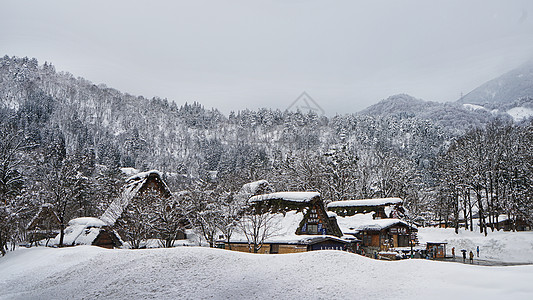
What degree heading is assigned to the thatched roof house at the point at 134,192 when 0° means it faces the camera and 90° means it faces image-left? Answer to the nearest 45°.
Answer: approximately 315°

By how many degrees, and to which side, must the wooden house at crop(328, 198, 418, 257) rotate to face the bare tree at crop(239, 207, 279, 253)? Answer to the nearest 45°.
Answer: approximately 90° to its right

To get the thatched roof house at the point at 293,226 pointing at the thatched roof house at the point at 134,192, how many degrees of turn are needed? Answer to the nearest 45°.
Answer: approximately 135° to its right

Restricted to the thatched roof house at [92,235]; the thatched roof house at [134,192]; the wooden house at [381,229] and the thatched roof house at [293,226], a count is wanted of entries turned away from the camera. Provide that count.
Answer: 0

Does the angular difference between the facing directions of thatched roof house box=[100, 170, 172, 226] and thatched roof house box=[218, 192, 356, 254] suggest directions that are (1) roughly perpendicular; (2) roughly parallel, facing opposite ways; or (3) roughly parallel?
roughly parallel

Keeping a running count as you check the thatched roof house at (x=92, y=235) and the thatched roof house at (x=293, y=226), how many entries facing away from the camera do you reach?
0

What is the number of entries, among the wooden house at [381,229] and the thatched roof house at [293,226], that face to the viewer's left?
0

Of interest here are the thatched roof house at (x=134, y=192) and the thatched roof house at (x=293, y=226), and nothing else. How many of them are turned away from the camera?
0

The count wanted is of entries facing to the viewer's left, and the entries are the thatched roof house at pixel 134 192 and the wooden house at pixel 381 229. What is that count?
0

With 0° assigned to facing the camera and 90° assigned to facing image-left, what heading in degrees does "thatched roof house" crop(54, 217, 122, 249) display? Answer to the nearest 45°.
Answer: approximately 315°

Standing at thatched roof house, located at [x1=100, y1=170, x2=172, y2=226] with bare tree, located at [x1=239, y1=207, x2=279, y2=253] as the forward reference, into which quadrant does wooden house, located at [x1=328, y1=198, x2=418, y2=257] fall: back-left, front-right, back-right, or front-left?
front-left

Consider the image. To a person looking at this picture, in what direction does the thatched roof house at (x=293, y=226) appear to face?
facing the viewer and to the right of the viewer

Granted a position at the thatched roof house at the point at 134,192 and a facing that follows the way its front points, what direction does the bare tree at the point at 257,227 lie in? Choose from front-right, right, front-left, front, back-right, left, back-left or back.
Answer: front

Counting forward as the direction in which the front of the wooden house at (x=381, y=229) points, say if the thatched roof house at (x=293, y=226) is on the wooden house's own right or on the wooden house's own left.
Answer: on the wooden house's own right

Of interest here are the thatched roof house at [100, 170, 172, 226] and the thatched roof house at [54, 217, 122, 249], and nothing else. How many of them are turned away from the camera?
0
